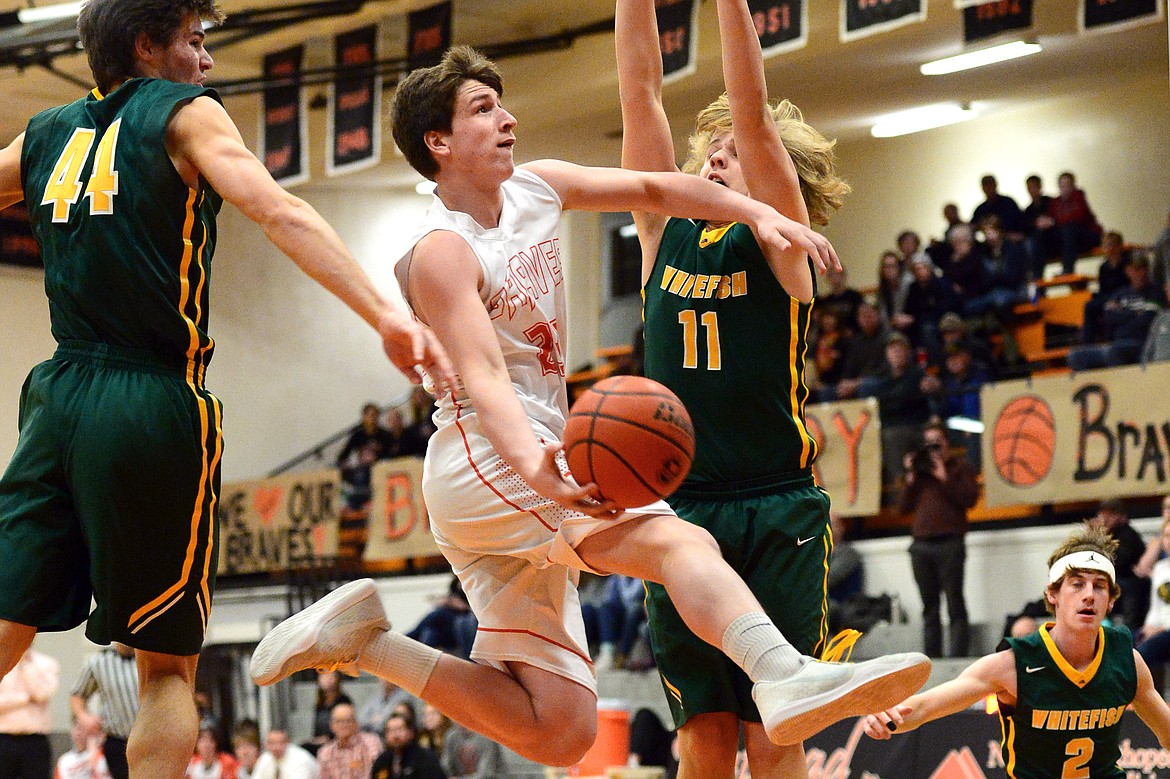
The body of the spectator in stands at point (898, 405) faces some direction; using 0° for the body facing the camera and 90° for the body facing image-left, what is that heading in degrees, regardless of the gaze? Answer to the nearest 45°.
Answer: approximately 45°

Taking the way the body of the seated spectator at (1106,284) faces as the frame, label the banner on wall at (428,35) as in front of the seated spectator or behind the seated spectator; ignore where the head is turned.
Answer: in front

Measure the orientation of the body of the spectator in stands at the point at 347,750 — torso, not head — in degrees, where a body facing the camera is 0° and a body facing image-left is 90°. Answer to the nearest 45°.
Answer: approximately 0°

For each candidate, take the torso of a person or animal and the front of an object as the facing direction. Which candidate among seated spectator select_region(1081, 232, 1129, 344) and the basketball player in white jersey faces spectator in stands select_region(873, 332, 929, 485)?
the seated spectator

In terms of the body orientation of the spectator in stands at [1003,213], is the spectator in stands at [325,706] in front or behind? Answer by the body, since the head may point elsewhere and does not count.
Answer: in front

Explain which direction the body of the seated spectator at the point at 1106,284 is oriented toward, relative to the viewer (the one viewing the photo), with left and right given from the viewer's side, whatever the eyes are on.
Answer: facing the viewer and to the left of the viewer

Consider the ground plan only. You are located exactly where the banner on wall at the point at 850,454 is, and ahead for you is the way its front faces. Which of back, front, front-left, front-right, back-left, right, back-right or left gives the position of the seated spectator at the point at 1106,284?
back-left
